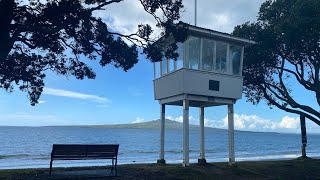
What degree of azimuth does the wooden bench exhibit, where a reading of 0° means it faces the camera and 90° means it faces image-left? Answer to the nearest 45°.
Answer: approximately 180°

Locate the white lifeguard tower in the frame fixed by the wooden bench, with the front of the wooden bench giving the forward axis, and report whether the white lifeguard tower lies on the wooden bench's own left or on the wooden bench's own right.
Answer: on the wooden bench's own right
